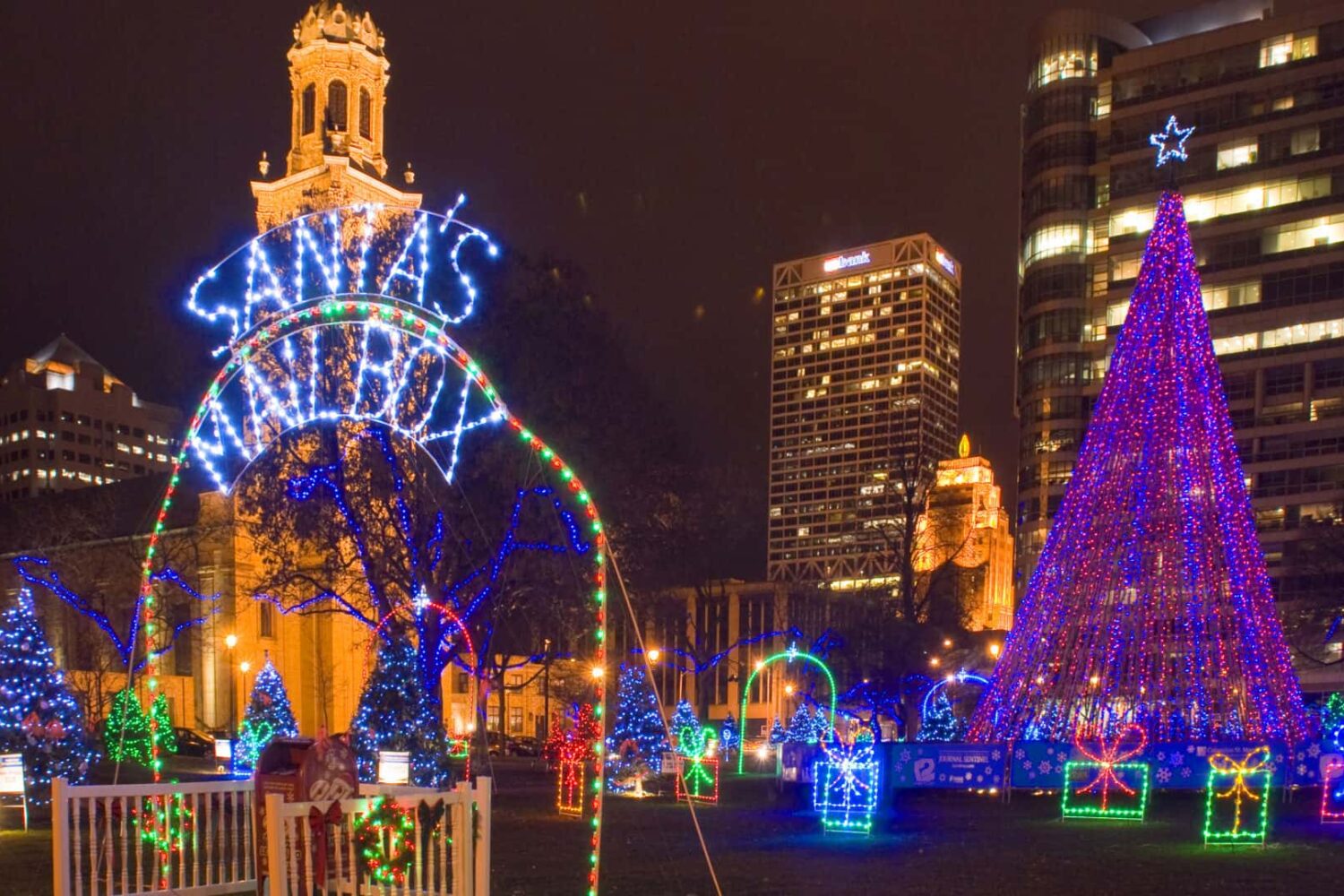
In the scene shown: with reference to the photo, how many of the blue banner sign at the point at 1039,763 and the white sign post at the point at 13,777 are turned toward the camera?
2

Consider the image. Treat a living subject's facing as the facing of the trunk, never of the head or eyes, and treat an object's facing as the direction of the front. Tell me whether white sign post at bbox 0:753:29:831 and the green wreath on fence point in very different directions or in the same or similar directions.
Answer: same or similar directions

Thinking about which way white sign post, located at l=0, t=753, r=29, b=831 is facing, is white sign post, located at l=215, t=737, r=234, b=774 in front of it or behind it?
behind

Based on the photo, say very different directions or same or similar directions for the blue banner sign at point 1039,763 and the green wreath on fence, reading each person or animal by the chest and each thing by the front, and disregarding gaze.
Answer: same or similar directions

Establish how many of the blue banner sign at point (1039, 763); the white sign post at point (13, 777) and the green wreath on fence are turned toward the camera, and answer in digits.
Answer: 3

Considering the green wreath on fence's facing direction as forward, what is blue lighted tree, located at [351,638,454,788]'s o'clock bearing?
The blue lighted tree is roughly at 6 o'clock from the green wreath on fence.

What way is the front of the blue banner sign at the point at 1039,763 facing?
toward the camera

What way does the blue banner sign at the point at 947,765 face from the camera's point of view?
toward the camera

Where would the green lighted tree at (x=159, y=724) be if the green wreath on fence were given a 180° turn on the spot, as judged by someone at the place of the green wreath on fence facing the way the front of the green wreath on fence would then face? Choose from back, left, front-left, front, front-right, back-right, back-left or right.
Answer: front
